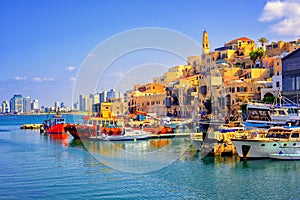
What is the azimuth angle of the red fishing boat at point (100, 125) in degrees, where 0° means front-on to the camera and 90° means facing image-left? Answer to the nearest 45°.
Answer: approximately 45°

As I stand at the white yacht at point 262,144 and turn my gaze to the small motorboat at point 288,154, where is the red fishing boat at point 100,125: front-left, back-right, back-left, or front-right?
back-left

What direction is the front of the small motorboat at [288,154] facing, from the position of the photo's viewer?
facing to the left of the viewer
